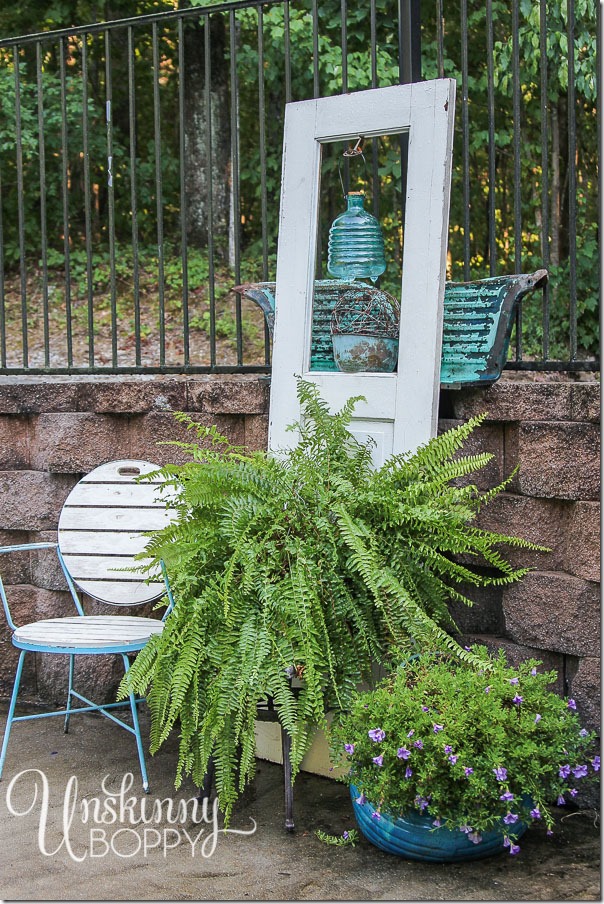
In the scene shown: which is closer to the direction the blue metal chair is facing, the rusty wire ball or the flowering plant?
the flowering plant

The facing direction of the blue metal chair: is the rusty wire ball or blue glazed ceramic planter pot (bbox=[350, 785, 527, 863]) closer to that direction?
the blue glazed ceramic planter pot

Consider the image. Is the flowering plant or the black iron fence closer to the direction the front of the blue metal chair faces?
the flowering plant

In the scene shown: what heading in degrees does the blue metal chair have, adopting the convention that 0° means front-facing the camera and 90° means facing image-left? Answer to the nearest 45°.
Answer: approximately 45°

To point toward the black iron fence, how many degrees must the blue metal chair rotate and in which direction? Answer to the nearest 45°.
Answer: approximately 135° to its right

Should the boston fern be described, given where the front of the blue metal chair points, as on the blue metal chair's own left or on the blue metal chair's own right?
on the blue metal chair's own left

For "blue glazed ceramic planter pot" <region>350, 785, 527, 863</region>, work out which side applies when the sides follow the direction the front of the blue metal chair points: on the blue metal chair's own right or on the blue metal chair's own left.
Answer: on the blue metal chair's own left

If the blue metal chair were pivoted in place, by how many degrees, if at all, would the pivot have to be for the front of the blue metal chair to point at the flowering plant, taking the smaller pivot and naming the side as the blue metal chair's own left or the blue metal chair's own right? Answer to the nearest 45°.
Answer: approximately 90° to the blue metal chair's own left
